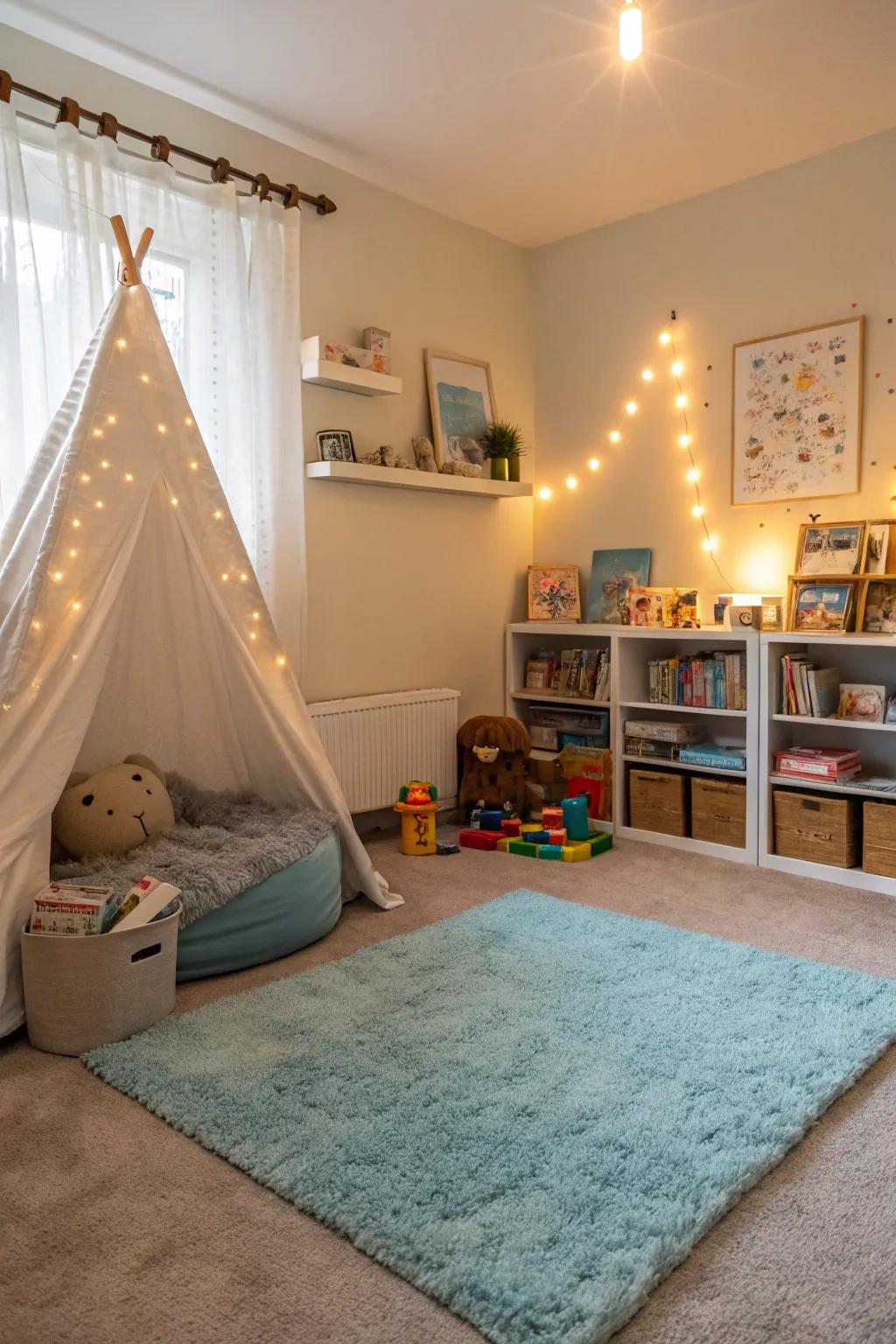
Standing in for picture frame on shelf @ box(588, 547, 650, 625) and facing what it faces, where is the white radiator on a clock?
The white radiator is roughly at 2 o'clock from the picture frame on shelf.

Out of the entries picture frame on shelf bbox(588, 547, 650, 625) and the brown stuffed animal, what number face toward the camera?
2

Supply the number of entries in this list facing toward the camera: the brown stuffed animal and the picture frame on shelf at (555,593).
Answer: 2

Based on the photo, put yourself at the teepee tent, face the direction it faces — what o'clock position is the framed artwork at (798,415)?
The framed artwork is roughly at 10 o'clock from the teepee tent.

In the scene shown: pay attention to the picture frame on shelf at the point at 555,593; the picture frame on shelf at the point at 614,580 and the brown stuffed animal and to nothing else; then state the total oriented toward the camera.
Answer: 3

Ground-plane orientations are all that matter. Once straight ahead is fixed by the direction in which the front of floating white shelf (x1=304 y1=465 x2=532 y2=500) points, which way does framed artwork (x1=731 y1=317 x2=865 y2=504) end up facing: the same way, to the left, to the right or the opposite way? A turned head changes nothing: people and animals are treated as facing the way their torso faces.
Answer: to the right

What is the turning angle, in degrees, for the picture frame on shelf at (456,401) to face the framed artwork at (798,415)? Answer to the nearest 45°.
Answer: approximately 45° to its left

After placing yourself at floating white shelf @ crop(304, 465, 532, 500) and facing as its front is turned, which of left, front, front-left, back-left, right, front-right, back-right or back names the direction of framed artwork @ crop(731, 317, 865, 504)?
front-left

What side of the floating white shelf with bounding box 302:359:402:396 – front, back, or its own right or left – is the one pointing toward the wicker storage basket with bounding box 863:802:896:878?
front

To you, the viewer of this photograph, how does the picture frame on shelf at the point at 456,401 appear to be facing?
facing the viewer and to the right of the viewer

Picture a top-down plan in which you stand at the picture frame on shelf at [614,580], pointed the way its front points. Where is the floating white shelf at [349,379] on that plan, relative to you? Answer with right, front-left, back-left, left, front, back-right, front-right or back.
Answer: front-right

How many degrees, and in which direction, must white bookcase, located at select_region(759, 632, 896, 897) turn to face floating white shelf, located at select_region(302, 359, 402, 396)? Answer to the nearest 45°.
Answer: approximately 45° to its right

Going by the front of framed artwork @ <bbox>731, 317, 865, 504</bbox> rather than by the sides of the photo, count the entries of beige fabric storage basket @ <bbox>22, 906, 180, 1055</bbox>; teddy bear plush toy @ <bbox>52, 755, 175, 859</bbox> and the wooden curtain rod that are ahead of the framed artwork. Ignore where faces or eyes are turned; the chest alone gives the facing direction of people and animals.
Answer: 3

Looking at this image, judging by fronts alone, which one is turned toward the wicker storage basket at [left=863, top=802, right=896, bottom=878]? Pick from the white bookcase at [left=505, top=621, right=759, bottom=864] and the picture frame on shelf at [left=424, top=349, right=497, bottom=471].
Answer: the picture frame on shelf

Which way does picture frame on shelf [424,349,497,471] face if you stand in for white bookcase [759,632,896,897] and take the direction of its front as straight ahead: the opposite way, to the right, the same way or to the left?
to the left

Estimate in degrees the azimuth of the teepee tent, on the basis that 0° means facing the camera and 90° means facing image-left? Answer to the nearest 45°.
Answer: approximately 315°
